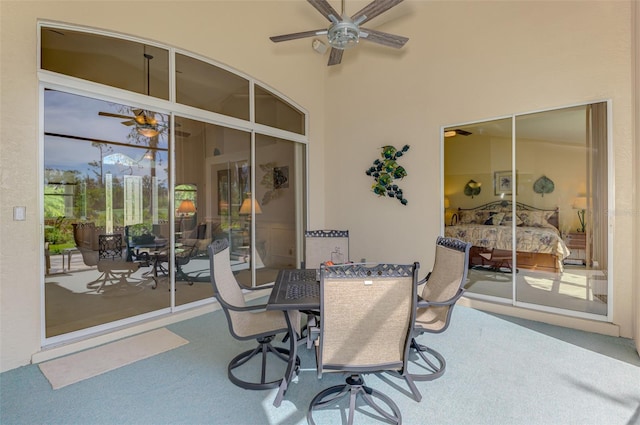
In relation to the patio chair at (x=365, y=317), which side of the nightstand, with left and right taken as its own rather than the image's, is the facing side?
front

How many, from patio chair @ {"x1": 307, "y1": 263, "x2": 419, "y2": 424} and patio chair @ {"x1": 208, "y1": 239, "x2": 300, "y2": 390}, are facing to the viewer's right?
1

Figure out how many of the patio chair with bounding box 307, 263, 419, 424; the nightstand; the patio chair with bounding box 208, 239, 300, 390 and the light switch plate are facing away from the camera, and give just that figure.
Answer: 1

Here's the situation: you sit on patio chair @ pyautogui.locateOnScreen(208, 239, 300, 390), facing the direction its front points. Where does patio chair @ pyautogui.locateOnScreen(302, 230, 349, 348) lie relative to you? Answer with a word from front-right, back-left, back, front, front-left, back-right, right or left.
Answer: front-left

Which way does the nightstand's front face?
toward the camera

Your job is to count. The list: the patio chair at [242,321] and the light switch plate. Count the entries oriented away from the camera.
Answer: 0

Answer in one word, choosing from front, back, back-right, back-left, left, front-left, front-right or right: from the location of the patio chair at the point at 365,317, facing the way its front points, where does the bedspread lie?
front-right

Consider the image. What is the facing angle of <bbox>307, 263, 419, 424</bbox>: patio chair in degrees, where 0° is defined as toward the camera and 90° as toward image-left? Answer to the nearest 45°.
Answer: approximately 180°

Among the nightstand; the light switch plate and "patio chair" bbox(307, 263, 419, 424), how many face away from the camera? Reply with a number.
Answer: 1

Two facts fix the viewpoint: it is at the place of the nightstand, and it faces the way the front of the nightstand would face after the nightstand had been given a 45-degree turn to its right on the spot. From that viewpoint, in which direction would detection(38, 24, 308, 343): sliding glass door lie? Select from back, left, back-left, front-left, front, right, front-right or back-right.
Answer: front

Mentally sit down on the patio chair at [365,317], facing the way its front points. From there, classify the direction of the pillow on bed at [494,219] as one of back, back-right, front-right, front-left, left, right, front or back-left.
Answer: front-right

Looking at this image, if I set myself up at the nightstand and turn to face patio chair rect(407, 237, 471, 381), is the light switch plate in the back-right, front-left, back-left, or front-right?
front-right

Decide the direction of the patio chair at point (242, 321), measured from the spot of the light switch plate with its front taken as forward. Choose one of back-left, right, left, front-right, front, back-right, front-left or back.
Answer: front-left

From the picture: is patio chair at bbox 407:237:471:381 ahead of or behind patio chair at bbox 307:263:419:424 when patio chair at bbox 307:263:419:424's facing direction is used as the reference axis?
ahead

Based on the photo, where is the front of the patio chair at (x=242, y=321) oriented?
to the viewer's right

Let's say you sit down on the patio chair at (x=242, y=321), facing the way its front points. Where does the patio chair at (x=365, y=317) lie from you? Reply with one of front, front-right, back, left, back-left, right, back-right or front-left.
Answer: front-right

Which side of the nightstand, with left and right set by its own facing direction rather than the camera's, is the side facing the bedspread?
right

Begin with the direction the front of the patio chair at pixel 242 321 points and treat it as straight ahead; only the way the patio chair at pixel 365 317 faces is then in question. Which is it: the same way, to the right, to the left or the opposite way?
to the left

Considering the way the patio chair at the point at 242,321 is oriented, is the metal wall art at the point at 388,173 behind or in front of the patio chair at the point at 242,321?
in front

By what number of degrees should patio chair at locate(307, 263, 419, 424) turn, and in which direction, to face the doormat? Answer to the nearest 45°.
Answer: approximately 90° to its left

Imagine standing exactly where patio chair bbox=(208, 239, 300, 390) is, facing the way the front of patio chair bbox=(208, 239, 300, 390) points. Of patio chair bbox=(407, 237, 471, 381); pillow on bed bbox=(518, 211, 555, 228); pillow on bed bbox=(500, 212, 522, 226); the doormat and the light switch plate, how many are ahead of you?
3

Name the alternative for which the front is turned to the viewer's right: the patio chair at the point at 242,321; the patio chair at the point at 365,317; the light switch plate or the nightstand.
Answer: the patio chair at the point at 242,321

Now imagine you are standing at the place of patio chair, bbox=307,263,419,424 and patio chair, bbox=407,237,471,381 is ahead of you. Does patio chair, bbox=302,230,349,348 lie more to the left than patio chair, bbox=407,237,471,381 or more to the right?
left

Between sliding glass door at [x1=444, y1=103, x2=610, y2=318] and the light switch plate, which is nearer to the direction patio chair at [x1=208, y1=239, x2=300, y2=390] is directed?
the sliding glass door
